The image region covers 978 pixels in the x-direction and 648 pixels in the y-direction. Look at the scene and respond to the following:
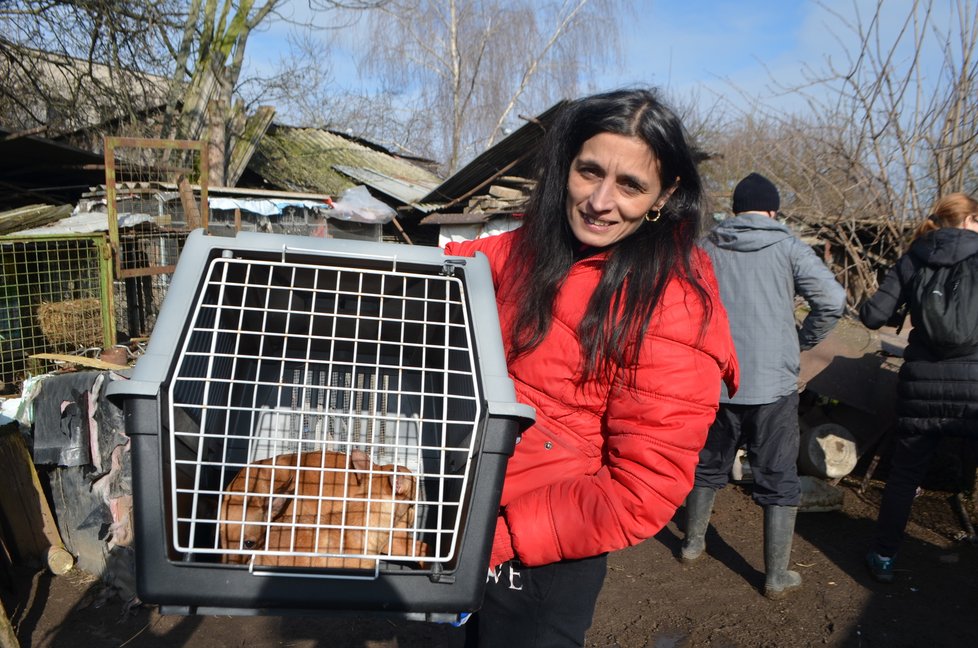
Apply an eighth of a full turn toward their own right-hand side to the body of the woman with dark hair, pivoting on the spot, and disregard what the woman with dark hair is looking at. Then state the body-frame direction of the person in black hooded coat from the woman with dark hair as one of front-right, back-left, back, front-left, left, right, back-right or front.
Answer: back-right

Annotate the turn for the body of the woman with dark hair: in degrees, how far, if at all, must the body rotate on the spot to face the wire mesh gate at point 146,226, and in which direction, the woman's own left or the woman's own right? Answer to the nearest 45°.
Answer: approximately 90° to the woman's own right

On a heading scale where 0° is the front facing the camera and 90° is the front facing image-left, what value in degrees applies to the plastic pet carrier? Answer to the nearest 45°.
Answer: approximately 0°

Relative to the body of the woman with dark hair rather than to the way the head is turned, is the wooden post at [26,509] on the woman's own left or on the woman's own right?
on the woman's own right

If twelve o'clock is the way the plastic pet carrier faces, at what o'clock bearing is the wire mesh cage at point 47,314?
The wire mesh cage is roughly at 5 o'clock from the plastic pet carrier.

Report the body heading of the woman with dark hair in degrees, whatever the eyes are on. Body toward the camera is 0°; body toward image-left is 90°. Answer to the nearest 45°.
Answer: approximately 45°

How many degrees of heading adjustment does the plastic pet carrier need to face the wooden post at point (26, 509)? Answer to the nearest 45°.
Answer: approximately 135° to its right

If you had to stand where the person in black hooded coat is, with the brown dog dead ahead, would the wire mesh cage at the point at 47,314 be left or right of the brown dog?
right

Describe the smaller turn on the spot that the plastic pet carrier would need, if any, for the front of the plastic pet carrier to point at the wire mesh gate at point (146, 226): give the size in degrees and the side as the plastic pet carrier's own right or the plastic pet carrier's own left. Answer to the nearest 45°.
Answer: approximately 180°

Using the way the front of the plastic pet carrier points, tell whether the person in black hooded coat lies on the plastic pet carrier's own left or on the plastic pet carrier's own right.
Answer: on the plastic pet carrier's own left
